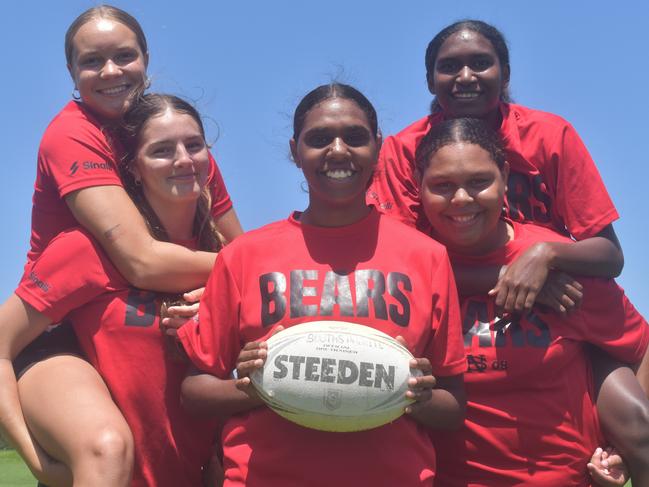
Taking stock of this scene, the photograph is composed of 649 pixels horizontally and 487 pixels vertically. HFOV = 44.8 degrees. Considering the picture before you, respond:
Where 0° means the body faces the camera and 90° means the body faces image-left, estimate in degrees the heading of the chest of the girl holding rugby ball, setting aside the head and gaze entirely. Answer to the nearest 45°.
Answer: approximately 0°
